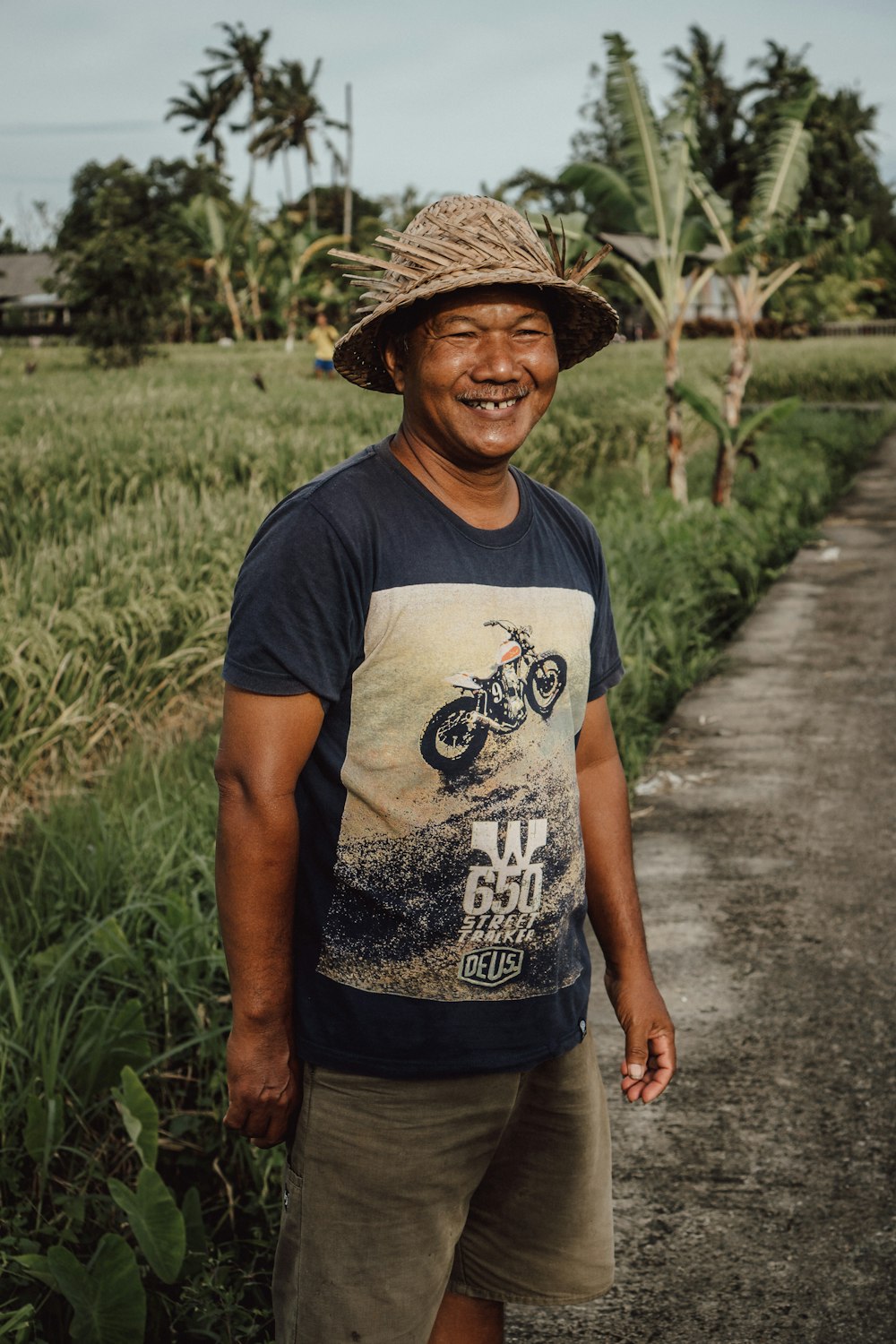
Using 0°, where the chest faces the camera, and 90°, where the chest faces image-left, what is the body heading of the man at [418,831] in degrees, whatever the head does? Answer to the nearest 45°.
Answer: approximately 315°

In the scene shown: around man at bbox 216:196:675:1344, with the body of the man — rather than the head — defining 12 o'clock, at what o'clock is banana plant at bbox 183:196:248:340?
The banana plant is roughly at 7 o'clock from the man.

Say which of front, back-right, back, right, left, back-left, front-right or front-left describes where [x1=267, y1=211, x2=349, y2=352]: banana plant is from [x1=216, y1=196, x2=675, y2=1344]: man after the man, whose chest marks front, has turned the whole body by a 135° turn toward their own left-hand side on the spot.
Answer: front

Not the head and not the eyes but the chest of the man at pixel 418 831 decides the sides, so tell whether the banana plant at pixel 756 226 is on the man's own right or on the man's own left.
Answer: on the man's own left

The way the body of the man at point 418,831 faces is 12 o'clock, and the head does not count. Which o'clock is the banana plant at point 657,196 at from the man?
The banana plant is roughly at 8 o'clock from the man.

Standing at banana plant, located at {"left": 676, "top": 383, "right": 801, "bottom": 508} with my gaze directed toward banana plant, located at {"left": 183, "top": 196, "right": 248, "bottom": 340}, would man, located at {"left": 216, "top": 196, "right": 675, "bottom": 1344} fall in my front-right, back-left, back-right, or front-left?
back-left

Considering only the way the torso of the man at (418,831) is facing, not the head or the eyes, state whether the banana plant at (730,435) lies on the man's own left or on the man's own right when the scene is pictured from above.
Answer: on the man's own left
